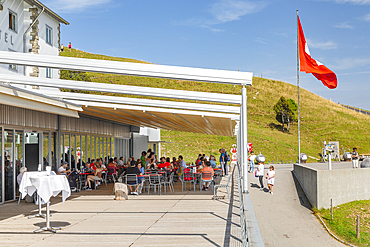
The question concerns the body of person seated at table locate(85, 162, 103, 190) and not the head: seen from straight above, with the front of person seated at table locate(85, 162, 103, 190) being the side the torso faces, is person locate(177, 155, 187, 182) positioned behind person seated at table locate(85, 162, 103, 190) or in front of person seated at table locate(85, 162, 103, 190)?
behind

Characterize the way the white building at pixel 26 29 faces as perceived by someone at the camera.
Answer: facing the viewer and to the right of the viewer

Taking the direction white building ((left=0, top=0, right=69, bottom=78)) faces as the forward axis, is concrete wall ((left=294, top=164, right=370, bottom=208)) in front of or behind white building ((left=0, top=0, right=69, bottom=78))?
in front

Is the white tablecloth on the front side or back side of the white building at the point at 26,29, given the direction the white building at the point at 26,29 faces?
on the front side

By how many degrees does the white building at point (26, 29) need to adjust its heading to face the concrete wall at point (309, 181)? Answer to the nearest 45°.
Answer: approximately 45° to its left
